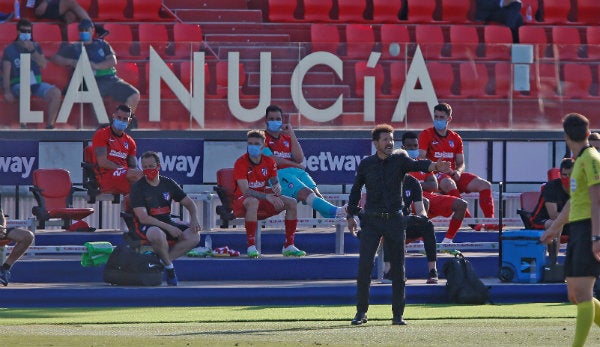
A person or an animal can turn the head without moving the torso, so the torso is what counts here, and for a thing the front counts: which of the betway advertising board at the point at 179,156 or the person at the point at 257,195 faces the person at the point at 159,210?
the betway advertising board

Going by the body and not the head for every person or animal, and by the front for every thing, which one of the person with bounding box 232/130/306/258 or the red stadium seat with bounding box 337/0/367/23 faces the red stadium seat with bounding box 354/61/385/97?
the red stadium seat with bounding box 337/0/367/23

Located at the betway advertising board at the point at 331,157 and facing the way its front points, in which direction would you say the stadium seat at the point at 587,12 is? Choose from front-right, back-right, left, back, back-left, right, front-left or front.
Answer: back-left

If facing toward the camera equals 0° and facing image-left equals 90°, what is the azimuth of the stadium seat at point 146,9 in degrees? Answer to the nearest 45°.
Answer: approximately 0°
